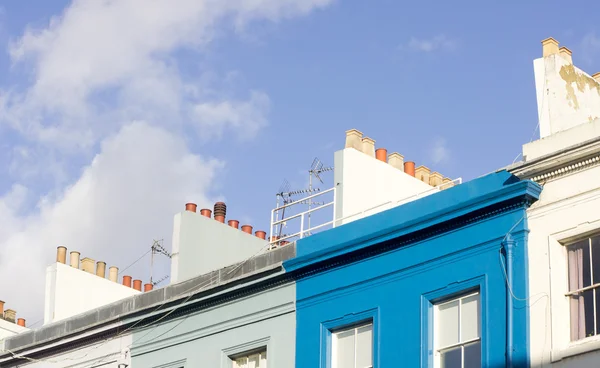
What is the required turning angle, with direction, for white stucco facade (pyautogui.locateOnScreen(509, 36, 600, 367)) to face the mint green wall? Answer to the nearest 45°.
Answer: approximately 90° to its right
